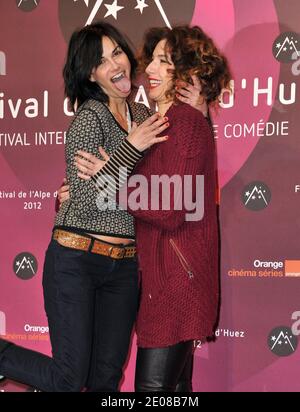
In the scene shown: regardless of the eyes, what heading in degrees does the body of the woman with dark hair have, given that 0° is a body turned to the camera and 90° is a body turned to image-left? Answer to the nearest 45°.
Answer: approximately 315°

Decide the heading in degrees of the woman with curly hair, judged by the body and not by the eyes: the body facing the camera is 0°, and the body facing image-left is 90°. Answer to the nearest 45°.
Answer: approximately 90°
